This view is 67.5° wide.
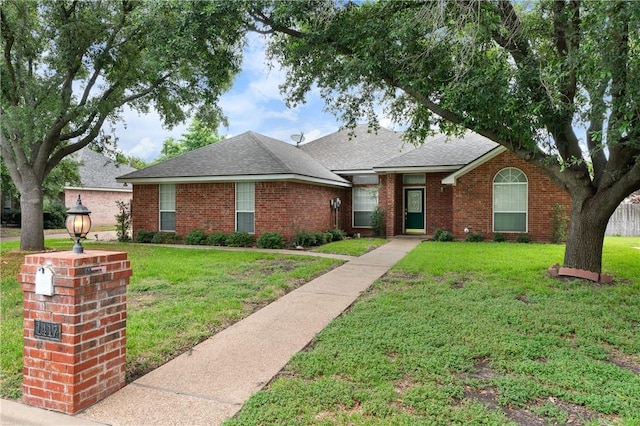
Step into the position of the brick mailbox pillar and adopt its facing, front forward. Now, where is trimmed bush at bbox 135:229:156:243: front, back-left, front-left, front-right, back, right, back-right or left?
back-right

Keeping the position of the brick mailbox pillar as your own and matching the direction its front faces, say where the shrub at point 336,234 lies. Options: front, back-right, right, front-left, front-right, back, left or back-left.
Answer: back

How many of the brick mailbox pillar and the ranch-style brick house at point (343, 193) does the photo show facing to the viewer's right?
0

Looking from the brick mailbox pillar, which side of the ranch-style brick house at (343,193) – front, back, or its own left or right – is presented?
front

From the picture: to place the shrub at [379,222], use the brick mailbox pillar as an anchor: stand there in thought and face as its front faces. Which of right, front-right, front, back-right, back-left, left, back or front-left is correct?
back

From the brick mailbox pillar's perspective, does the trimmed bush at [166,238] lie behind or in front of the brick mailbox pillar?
behind

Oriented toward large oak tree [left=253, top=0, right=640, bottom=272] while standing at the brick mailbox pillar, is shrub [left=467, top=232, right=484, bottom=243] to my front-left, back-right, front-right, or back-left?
front-left

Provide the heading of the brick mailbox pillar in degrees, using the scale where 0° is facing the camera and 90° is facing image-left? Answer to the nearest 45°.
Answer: approximately 45°

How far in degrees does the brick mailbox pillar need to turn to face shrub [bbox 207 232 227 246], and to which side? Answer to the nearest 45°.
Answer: approximately 135° to its right

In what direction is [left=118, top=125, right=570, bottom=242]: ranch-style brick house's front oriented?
toward the camera

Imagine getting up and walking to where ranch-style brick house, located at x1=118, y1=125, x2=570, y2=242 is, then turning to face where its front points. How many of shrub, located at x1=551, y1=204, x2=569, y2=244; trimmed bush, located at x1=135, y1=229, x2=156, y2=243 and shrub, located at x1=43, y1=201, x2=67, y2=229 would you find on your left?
1

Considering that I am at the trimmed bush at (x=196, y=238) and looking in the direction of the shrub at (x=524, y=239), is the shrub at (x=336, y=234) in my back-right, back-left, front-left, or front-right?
front-left

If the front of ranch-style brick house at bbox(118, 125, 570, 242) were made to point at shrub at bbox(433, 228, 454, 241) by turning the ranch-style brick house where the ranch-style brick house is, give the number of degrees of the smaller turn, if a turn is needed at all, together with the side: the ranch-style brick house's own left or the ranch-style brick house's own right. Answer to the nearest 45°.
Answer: approximately 90° to the ranch-style brick house's own left

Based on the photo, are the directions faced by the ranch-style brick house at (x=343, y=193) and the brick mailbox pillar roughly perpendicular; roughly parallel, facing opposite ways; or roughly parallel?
roughly parallel

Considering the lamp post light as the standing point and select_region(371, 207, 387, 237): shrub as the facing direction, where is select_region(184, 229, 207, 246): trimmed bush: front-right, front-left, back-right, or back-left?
front-left

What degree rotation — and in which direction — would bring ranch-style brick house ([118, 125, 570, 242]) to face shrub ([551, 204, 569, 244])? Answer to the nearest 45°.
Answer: approximately 90° to its left

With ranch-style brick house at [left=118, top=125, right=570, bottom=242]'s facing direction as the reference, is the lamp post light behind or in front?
in front
